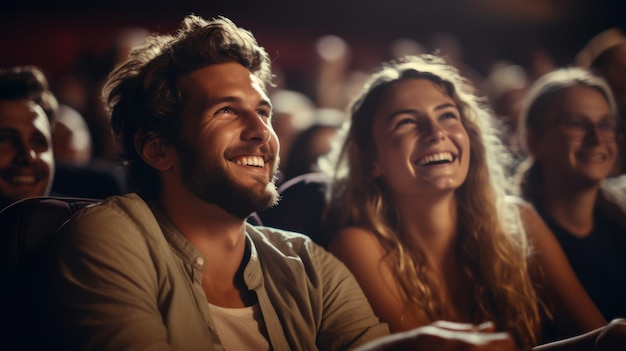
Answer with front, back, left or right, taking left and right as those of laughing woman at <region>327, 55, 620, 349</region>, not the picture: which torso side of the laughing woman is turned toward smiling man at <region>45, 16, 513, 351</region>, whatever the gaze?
right

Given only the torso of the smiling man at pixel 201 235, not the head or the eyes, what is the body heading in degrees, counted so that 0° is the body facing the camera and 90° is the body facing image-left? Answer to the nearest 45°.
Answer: approximately 315°

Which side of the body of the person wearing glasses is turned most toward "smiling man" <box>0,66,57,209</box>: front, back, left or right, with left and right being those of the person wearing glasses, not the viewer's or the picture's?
right

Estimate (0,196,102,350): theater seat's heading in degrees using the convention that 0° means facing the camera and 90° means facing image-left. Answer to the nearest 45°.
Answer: approximately 315°

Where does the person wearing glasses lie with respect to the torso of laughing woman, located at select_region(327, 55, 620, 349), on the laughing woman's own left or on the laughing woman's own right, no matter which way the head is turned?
on the laughing woman's own left

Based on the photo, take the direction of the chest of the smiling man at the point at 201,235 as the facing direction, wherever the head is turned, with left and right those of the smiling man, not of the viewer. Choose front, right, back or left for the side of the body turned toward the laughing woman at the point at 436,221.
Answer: left

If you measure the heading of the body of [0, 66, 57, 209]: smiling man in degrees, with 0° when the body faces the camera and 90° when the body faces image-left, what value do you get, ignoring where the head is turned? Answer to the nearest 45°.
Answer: approximately 315°
